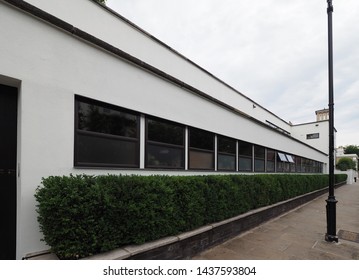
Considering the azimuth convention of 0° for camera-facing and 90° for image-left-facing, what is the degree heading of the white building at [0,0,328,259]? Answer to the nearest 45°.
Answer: approximately 315°

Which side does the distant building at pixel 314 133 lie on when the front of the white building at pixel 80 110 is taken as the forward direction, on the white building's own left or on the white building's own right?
on the white building's own left
